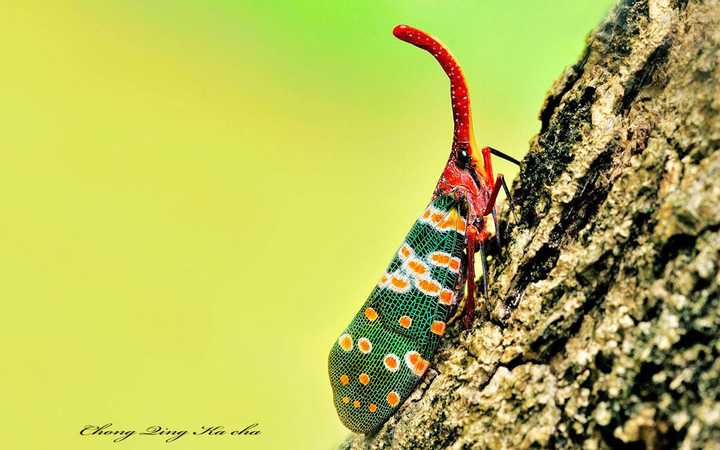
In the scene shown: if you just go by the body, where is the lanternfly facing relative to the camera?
to the viewer's right
